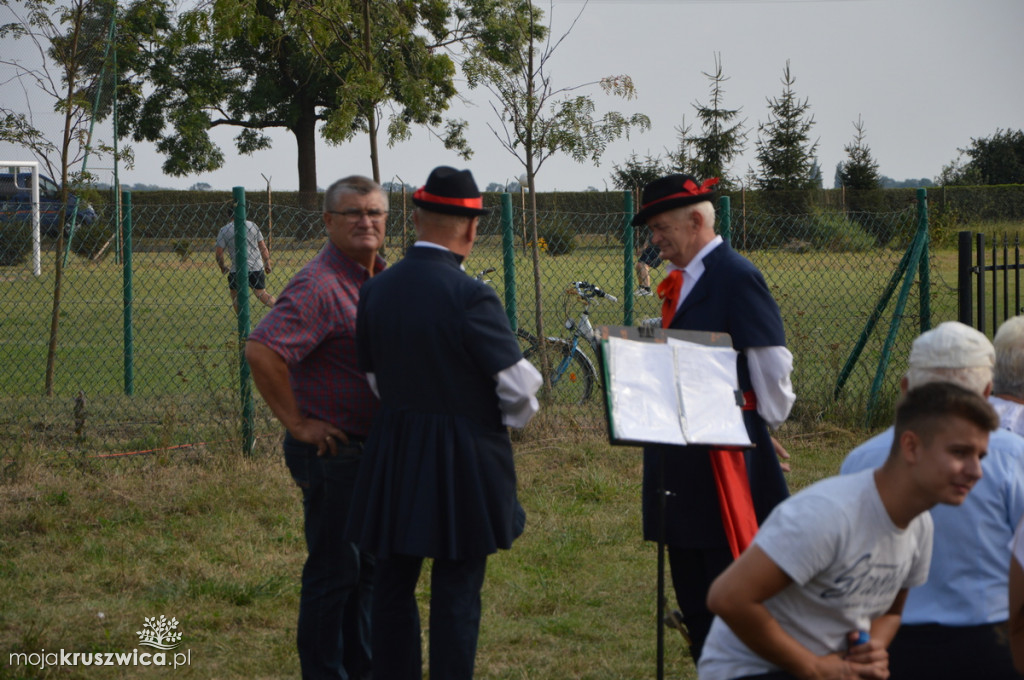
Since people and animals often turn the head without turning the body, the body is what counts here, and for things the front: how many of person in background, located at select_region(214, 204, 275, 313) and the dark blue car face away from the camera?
1

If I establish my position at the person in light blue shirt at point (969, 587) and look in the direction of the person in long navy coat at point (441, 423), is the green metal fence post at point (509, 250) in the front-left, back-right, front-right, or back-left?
front-right

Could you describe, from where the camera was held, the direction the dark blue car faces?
facing to the right of the viewer

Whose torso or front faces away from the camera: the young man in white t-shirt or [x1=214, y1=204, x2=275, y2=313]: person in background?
the person in background

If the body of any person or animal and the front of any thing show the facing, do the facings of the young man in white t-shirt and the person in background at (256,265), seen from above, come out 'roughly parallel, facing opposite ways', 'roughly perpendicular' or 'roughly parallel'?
roughly parallel, facing opposite ways

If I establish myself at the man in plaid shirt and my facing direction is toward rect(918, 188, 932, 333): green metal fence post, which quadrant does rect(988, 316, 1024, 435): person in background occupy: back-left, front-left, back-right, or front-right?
front-right

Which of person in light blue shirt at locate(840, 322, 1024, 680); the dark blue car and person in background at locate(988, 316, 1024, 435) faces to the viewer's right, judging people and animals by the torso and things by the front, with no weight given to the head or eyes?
the dark blue car

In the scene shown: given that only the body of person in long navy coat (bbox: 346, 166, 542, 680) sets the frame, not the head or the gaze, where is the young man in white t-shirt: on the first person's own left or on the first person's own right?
on the first person's own right

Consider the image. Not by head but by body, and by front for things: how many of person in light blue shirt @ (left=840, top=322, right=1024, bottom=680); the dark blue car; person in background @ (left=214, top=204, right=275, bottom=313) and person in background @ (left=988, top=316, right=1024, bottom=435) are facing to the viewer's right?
1

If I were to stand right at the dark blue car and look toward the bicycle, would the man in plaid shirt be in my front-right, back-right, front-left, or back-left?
front-right

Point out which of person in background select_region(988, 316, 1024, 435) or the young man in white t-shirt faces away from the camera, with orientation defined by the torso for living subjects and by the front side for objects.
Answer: the person in background

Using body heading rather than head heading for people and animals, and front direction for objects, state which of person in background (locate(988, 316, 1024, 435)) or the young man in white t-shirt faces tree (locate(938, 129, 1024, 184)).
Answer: the person in background

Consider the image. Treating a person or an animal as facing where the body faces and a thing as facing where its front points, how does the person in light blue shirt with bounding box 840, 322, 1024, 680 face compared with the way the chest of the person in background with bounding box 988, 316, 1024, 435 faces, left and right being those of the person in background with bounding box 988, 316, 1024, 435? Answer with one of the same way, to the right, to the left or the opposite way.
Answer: the same way

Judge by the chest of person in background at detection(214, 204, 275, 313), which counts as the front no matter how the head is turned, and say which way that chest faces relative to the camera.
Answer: away from the camera

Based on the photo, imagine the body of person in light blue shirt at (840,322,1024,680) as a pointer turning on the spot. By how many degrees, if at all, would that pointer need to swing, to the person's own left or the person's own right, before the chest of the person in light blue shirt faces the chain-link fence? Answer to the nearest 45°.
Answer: approximately 45° to the person's own left

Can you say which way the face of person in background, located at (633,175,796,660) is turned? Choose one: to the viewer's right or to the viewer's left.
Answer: to the viewer's left

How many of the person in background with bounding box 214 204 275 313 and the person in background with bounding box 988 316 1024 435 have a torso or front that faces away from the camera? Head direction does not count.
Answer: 2

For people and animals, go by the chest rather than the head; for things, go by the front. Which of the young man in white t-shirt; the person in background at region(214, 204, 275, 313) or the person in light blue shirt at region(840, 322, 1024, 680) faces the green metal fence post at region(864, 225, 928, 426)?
the person in light blue shirt at region(840, 322, 1024, 680)
